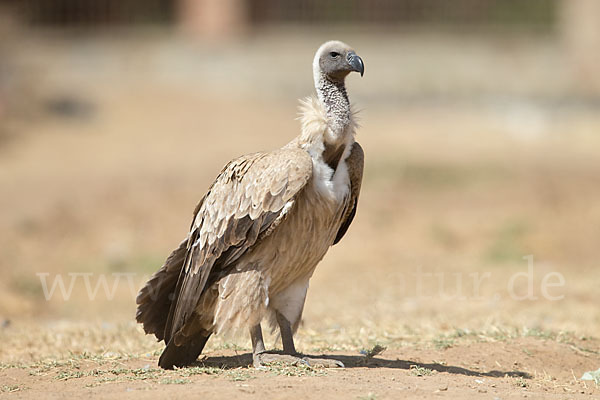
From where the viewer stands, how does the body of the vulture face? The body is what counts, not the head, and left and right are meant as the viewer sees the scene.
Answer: facing the viewer and to the right of the viewer
